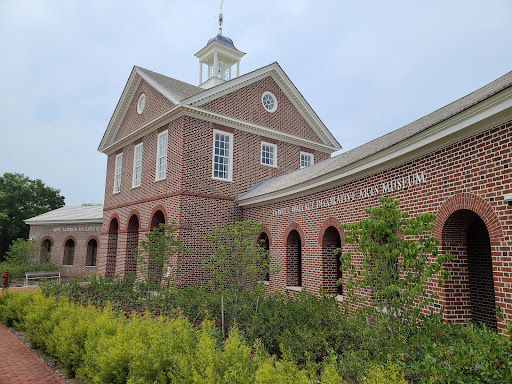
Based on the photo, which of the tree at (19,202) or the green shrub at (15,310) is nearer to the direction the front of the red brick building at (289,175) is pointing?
the green shrub

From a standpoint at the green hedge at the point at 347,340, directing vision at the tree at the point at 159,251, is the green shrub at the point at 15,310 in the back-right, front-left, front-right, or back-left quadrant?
front-left

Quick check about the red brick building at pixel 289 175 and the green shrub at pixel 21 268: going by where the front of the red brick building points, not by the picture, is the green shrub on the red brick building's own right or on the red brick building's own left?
on the red brick building's own right

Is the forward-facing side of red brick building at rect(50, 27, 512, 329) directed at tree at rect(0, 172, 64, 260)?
no

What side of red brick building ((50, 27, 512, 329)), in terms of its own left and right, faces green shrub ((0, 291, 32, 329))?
front
